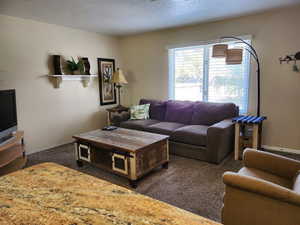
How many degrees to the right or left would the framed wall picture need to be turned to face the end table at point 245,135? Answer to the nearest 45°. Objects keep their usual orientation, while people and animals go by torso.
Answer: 0° — it already faces it

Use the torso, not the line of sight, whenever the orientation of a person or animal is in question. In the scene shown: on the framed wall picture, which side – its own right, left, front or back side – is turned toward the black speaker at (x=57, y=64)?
right

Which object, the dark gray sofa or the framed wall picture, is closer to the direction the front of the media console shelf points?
the dark gray sofa

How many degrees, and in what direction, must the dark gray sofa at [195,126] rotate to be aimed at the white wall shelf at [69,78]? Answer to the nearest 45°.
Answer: approximately 45° to its right

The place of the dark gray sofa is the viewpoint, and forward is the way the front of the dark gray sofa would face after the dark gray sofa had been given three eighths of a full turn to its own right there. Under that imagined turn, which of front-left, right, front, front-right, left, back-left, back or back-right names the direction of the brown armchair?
back

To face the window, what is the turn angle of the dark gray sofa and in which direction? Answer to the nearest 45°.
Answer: approximately 135° to its left

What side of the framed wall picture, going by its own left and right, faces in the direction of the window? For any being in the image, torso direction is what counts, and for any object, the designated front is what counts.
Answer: front

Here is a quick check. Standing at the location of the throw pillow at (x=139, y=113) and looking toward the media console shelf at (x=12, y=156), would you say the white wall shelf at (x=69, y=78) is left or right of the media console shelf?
right

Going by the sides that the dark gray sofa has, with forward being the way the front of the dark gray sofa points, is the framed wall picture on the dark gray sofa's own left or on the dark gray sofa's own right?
on the dark gray sofa's own right

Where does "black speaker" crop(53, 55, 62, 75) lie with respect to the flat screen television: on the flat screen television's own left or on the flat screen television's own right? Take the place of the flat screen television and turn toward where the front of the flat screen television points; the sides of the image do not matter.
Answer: on the flat screen television's own left

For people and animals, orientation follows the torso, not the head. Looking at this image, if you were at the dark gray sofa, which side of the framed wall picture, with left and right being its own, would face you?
front

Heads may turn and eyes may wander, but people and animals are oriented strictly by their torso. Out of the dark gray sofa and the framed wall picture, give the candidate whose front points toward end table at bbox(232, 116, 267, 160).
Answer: the framed wall picture
